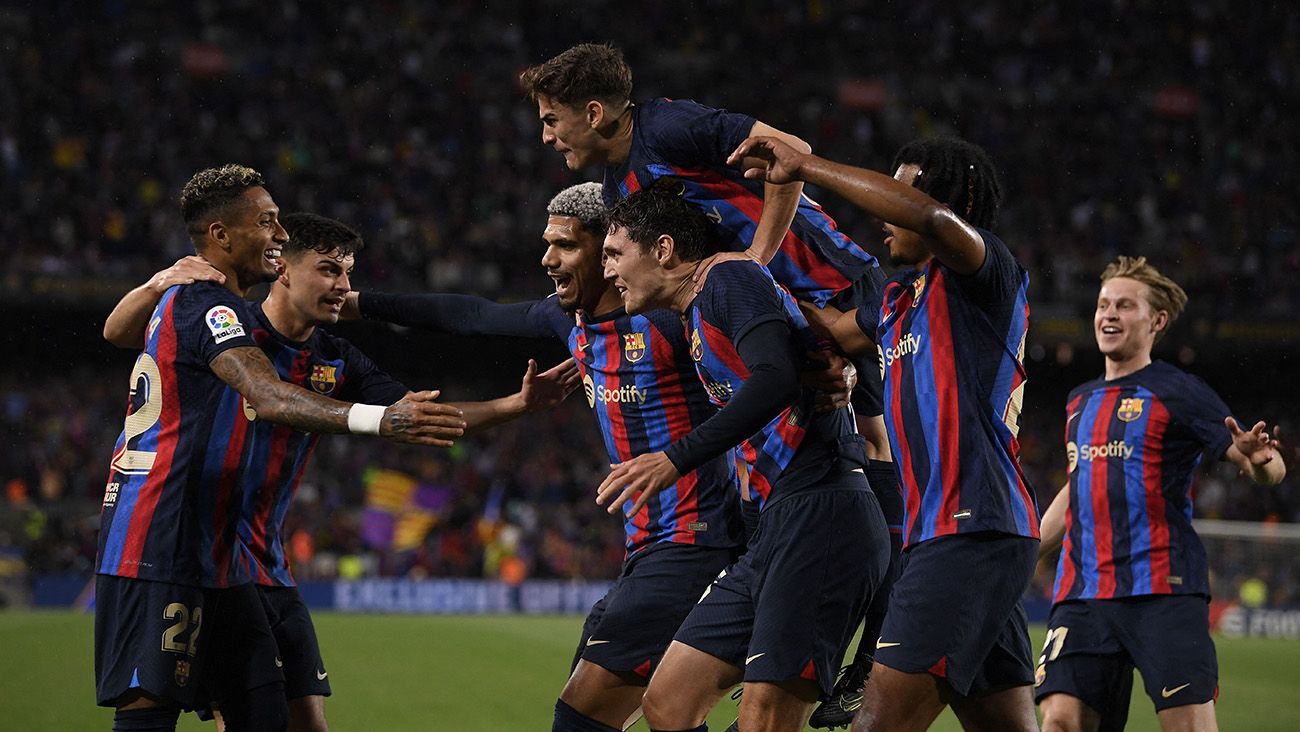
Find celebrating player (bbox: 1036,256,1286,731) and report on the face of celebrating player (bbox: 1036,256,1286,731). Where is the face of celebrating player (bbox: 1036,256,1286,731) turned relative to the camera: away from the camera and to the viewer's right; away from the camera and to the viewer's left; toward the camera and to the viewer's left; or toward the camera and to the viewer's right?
toward the camera and to the viewer's left

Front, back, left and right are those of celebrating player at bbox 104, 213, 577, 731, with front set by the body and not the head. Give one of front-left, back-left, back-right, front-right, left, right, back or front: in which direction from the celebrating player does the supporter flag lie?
back-left

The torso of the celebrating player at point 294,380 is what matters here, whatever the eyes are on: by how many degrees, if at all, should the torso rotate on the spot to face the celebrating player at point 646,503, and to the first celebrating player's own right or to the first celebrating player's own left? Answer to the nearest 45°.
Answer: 0° — they already face them

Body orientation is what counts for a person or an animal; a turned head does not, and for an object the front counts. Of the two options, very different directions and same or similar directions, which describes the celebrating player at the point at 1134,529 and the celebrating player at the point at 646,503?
same or similar directions

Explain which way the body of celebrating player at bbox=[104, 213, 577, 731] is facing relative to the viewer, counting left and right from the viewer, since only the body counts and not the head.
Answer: facing the viewer and to the right of the viewer

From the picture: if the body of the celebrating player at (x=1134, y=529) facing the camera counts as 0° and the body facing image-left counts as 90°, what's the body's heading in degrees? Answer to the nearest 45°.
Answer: approximately 45°

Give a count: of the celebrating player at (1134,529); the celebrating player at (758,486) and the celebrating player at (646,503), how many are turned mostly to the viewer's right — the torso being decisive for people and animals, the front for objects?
0

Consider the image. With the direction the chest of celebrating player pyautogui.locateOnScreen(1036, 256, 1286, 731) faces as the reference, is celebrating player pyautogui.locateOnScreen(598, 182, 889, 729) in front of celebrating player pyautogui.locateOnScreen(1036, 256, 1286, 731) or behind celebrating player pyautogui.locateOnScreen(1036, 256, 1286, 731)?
in front

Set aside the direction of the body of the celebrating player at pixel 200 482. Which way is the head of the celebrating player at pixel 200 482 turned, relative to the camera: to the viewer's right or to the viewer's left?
to the viewer's right

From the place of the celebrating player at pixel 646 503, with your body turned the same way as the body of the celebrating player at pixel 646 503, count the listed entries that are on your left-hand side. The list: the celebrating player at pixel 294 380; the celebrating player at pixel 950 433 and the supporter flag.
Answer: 1

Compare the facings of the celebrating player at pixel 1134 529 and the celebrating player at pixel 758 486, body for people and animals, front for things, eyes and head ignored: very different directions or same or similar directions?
same or similar directions

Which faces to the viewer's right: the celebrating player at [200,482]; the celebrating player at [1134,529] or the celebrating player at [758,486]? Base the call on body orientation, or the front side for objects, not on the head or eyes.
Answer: the celebrating player at [200,482]

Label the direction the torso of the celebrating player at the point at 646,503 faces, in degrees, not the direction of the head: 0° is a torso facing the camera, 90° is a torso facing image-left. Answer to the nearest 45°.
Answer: approximately 45°

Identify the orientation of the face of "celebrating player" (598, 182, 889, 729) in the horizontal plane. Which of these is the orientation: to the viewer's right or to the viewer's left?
to the viewer's left

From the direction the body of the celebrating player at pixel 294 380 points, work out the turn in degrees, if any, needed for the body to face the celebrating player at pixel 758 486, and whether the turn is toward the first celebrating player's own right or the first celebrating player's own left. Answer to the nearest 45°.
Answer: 0° — they already face them

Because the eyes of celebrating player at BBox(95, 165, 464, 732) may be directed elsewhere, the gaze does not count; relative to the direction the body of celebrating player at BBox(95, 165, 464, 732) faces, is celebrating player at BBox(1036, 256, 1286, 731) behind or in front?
in front

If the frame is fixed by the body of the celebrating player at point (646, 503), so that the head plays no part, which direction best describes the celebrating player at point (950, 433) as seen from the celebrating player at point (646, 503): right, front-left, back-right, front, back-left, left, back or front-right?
left

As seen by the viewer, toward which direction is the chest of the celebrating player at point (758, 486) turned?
to the viewer's left

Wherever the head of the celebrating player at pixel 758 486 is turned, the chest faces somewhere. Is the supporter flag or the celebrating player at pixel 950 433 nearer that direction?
the supporter flag
